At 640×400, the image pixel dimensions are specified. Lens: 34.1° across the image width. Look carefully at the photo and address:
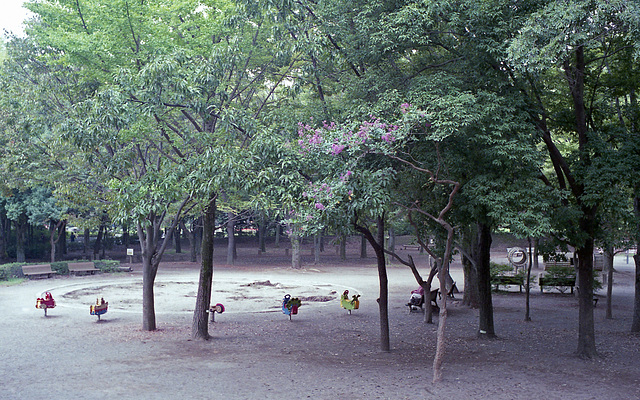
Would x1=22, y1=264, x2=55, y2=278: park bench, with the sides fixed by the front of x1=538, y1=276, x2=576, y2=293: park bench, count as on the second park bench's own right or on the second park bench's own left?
on the second park bench's own right

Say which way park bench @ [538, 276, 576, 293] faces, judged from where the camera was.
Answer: facing the viewer

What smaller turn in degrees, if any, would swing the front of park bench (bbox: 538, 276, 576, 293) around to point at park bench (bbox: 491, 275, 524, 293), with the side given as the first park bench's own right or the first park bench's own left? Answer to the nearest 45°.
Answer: approximately 90° to the first park bench's own right

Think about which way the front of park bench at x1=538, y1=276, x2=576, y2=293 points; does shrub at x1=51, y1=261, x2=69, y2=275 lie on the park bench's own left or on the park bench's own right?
on the park bench's own right

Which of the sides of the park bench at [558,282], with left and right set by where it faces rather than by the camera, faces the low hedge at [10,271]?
right

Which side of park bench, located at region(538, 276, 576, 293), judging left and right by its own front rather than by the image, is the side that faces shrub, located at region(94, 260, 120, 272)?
right

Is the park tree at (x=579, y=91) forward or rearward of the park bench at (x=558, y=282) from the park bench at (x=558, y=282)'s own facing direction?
forward

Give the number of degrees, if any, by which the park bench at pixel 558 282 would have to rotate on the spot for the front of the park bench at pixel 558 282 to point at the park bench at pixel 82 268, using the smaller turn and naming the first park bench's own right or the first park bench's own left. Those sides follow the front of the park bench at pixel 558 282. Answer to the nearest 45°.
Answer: approximately 90° to the first park bench's own right
